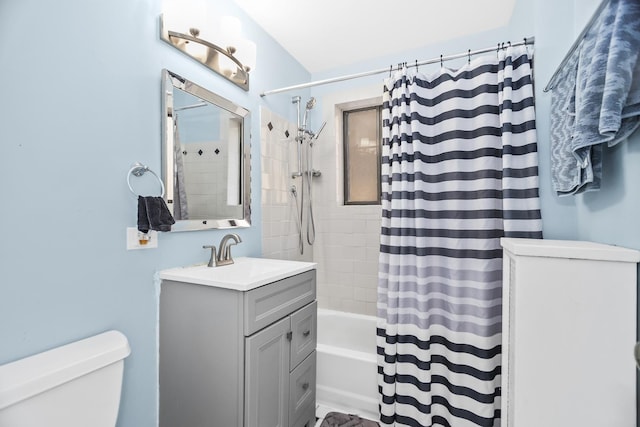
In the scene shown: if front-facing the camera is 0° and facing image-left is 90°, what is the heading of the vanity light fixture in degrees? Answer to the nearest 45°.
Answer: approximately 315°

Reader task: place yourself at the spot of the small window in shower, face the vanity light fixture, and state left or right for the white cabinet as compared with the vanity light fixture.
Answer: left

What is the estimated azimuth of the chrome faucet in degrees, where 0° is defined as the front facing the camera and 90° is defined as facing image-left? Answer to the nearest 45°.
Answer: approximately 315°

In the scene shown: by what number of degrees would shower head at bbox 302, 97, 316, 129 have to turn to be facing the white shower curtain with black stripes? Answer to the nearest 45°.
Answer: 0° — it already faces it

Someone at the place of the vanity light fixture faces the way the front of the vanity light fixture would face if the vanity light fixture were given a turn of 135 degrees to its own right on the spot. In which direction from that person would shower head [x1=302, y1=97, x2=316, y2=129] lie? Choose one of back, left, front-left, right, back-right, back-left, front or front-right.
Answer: back-right

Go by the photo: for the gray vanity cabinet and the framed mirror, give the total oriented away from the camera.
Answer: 0

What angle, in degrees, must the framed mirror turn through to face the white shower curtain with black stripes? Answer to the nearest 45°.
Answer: approximately 45° to its left

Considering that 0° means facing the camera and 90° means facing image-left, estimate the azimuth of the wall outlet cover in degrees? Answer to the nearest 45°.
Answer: approximately 315°

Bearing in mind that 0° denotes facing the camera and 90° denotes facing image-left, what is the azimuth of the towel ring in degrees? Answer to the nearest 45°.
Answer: approximately 315°
